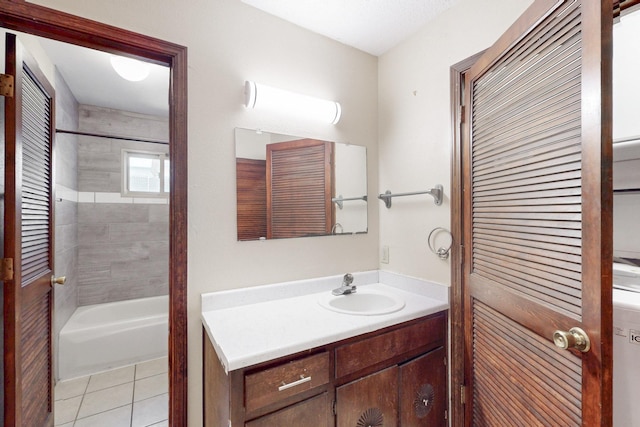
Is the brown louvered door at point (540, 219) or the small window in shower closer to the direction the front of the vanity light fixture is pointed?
the brown louvered door

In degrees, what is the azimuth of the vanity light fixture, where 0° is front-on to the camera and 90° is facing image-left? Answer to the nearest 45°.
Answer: approximately 315°

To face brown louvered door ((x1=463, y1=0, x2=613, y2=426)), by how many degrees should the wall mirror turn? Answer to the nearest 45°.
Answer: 0° — it already faces it

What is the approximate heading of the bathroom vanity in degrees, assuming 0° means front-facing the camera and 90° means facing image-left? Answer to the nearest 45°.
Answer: approximately 315°

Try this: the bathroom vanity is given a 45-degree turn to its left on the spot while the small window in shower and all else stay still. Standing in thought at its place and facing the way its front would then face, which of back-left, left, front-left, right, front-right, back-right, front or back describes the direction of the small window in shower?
back-left

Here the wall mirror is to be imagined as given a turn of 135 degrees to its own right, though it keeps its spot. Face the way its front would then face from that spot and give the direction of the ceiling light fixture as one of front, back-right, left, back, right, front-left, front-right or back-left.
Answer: front
